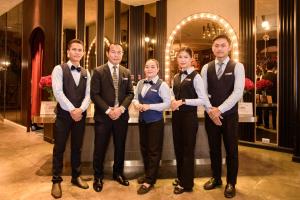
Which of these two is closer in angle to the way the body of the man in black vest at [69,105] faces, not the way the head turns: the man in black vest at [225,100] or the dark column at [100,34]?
the man in black vest

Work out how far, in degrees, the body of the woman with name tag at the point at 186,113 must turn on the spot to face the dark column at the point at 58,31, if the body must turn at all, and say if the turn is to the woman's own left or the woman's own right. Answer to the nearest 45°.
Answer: approximately 90° to the woman's own right

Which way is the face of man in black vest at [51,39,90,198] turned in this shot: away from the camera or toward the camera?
toward the camera

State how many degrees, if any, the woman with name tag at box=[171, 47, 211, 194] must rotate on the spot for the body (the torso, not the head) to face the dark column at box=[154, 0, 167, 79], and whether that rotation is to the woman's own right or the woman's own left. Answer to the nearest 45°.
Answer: approximately 135° to the woman's own right

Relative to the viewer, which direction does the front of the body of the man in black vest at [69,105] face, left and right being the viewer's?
facing the viewer and to the right of the viewer

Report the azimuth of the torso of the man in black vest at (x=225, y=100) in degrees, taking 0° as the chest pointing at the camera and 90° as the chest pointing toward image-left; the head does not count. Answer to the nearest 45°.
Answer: approximately 45°

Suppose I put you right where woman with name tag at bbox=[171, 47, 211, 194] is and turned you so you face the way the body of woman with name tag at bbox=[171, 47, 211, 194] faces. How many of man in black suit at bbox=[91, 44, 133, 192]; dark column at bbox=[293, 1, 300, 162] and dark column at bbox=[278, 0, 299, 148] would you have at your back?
2

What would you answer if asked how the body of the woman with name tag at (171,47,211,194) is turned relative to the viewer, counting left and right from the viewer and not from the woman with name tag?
facing the viewer and to the left of the viewer

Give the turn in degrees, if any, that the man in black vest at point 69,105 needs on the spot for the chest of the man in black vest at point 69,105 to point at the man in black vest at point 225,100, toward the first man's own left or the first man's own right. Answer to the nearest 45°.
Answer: approximately 45° to the first man's own left

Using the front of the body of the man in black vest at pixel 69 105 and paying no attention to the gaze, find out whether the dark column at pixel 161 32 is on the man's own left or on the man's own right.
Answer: on the man's own left

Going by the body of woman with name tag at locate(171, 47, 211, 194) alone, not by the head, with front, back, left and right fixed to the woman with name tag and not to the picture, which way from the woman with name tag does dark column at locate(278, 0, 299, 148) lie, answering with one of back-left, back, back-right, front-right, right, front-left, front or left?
back

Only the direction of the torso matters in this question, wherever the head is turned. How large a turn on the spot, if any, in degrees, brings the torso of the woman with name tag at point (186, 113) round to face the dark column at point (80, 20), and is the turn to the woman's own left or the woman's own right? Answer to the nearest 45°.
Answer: approximately 90° to the woman's own right

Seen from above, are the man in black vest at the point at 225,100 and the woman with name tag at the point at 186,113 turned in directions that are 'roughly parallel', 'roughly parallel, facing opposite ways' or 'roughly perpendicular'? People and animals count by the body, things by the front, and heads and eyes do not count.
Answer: roughly parallel

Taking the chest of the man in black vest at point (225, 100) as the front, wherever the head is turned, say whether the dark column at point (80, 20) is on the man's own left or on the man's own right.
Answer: on the man's own right
